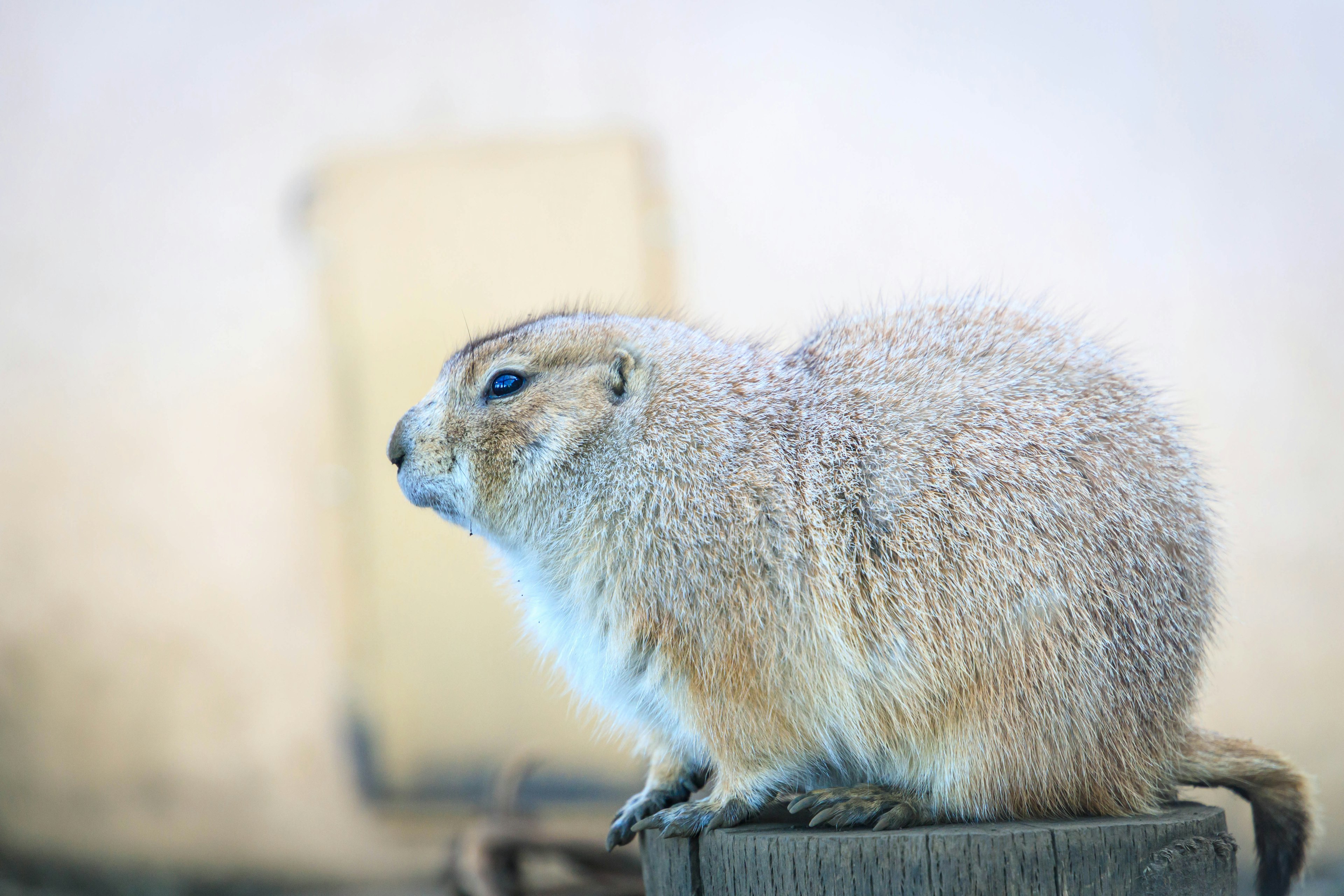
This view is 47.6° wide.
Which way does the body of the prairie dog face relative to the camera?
to the viewer's left
